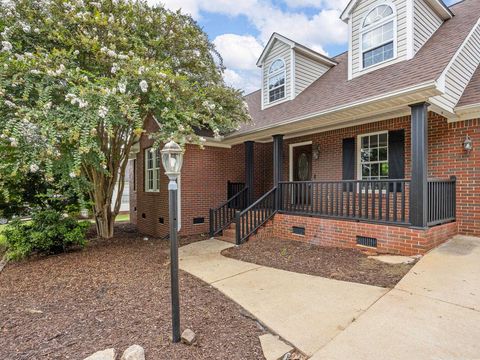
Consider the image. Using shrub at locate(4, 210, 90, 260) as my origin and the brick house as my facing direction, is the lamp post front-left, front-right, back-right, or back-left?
front-right

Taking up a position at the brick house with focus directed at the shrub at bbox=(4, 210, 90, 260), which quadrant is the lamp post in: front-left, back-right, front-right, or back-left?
front-left

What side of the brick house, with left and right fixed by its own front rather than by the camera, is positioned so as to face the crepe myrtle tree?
front

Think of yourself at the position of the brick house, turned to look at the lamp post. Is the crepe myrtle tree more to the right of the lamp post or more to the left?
right

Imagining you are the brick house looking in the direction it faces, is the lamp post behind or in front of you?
in front

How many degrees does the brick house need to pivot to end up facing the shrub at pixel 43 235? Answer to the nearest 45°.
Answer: approximately 45° to its right
